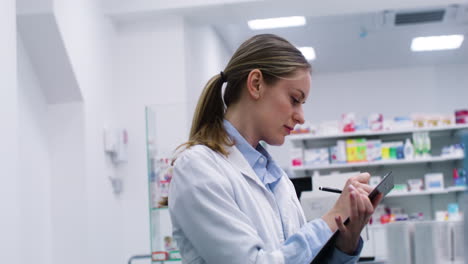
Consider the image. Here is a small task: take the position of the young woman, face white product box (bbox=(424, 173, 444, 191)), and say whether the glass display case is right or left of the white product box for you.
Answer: left

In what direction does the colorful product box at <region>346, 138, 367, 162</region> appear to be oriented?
toward the camera

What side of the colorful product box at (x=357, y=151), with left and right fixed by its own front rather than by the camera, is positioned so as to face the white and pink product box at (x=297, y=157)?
right

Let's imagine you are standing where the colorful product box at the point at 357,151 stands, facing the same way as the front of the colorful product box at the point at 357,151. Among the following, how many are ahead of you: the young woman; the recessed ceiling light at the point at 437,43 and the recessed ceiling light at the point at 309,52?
1

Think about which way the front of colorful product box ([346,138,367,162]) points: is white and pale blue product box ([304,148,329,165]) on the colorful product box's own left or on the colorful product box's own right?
on the colorful product box's own right

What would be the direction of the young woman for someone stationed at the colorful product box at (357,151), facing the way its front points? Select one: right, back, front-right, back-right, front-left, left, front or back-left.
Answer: front

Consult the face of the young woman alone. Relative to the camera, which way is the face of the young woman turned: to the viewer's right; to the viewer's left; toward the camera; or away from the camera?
to the viewer's right

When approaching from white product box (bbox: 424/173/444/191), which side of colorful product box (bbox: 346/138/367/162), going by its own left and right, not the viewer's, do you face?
left
